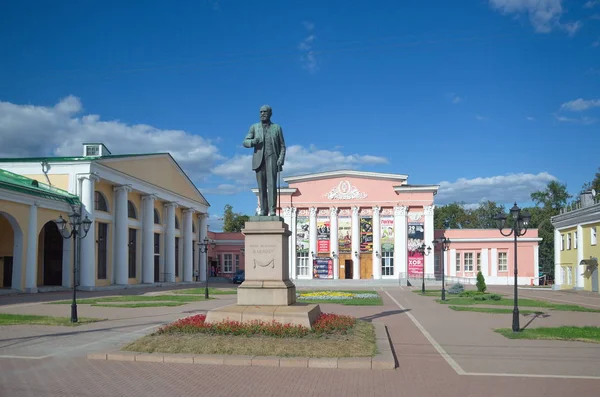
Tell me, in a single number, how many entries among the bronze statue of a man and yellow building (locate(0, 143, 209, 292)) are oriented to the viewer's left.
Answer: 0

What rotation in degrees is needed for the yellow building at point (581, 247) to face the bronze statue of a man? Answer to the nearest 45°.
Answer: approximately 45° to its left

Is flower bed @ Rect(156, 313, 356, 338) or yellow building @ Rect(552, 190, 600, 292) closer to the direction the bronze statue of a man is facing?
the flower bed

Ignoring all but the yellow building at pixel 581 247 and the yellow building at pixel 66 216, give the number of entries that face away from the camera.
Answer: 0

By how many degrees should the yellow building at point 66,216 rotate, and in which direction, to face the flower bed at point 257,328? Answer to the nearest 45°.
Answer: approximately 45° to its right

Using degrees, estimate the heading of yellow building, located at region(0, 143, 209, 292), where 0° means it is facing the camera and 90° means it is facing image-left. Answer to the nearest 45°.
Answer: approximately 315°

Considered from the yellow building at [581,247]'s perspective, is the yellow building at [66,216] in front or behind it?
in front

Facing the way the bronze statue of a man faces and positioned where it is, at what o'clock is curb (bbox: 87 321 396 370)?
The curb is roughly at 12 o'clock from the bronze statue of a man.

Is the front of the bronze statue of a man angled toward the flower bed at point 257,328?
yes

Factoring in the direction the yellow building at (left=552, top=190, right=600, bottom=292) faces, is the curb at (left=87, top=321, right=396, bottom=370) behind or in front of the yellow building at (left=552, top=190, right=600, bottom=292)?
in front

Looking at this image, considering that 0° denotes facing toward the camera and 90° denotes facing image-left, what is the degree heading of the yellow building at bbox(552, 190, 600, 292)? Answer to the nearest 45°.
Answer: approximately 45°
